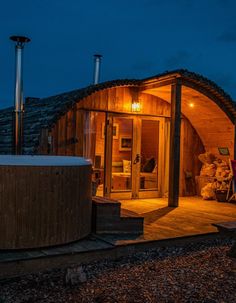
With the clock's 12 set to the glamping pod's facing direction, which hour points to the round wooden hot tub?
The round wooden hot tub is roughly at 2 o'clock from the glamping pod.

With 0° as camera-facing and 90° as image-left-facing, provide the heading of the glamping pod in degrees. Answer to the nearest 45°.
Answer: approximately 315°
